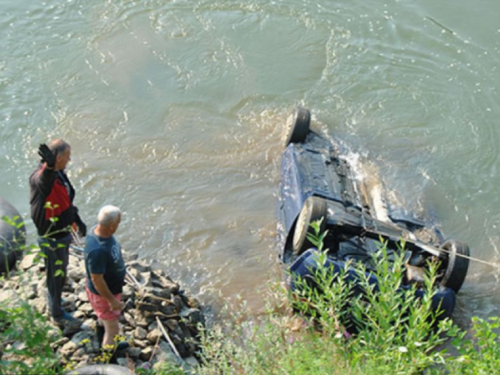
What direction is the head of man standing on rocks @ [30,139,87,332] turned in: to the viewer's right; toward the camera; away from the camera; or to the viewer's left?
to the viewer's right

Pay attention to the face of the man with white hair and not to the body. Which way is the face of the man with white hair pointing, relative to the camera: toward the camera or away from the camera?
away from the camera

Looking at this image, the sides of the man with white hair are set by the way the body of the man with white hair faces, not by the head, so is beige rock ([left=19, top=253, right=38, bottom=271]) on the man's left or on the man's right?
on the man's left

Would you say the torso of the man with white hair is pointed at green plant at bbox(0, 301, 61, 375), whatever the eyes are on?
no

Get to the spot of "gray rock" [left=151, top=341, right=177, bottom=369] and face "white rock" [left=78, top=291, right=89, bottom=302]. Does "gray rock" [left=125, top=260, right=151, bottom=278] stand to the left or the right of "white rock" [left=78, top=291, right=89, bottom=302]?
right

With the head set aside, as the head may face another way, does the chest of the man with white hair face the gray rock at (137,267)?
no

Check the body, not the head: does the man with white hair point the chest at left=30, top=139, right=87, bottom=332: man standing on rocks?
no
